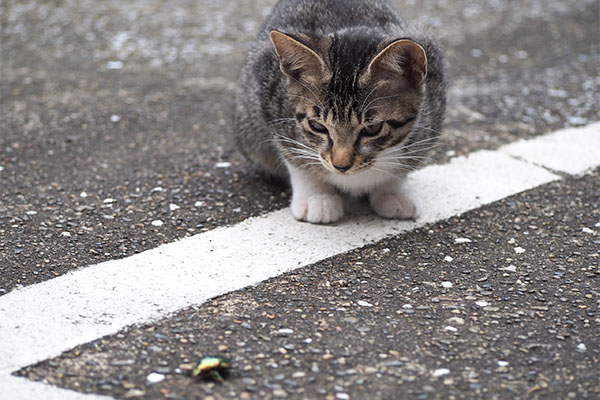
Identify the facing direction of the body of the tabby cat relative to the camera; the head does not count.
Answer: toward the camera

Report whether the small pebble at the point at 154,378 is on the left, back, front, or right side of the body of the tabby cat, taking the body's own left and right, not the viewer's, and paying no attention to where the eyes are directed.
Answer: front

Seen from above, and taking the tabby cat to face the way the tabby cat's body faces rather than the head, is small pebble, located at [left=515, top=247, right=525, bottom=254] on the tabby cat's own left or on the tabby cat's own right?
on the tabby cat's own left

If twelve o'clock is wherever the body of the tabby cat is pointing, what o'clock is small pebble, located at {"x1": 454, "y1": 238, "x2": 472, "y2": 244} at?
The small pebble is roughly at 10 o'clock from the tabby cat.

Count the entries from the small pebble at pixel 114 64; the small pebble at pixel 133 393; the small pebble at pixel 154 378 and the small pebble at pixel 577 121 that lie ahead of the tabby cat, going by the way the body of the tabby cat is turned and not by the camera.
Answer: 2

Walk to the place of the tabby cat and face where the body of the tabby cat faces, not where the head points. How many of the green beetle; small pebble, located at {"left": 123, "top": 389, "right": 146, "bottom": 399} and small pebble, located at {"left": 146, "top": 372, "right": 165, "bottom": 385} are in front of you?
3

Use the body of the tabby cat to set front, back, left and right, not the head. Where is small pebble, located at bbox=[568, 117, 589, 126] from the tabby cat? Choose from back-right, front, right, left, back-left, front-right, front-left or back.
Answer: back-left

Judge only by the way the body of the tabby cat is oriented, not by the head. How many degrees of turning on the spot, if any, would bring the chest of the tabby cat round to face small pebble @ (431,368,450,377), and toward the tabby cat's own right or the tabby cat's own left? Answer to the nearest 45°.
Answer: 0° — it already faces it

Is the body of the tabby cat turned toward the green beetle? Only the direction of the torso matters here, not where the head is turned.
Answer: yes

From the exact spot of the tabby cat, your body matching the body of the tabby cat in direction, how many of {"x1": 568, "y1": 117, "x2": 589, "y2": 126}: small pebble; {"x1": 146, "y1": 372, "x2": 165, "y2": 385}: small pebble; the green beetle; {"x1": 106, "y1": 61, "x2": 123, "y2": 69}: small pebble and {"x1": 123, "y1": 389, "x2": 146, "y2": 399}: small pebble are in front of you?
3

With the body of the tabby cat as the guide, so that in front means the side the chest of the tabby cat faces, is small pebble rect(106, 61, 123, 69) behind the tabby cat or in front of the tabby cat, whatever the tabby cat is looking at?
behind

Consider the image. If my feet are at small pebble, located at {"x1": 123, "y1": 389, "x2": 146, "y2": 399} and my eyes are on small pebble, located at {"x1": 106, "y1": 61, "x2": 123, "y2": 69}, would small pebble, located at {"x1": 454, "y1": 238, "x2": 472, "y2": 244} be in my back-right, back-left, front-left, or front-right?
front-right
